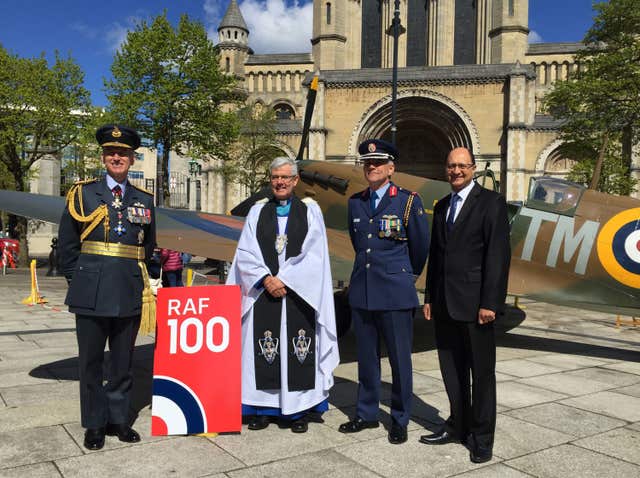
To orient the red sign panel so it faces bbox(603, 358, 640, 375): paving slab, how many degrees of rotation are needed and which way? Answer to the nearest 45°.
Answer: approximately 90° to its left

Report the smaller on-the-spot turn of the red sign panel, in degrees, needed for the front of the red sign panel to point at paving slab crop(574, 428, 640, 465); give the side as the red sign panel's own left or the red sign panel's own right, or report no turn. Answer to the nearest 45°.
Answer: approximately 90° to the red sign panel's own left

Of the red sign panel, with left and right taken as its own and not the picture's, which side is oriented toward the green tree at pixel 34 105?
back

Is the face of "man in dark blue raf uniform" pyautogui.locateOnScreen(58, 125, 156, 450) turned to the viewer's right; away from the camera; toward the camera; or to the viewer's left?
toward the camera

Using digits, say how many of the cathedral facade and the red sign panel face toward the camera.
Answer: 2

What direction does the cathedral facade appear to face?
toward the camera

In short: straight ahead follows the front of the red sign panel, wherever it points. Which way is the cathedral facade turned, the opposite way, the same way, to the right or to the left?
the same way

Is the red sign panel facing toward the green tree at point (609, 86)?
no

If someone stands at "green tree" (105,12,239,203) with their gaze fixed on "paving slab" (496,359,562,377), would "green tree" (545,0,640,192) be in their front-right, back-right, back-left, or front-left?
front-left

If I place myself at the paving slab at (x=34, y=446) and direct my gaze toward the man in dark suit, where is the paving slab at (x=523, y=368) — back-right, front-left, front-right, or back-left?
front-left

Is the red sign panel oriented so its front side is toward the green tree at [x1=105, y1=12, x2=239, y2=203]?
no

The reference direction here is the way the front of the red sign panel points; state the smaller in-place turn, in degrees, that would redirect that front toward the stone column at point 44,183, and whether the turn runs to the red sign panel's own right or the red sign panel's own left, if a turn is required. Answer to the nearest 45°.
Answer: approximately 180°

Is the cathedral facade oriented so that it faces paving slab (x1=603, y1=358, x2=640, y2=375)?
yes

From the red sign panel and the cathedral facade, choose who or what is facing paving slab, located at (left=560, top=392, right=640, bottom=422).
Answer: the cathedral facade

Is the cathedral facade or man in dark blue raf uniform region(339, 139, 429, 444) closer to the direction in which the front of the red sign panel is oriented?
the man in dark blue raf uniform

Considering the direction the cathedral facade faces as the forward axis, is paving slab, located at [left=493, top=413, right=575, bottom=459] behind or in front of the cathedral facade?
in front

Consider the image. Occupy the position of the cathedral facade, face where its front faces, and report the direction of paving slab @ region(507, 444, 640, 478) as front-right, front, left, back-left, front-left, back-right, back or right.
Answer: front
